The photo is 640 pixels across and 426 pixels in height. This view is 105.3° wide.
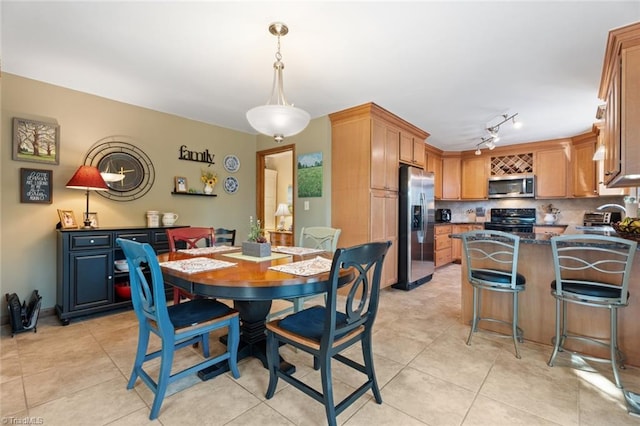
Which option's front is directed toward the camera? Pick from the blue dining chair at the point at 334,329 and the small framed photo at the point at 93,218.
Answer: the small framed photo

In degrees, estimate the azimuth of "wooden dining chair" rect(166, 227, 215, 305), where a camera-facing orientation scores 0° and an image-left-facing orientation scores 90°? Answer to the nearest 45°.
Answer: approximately 315°

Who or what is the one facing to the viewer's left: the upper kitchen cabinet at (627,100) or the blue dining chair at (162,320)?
the upper kitchen cabinet

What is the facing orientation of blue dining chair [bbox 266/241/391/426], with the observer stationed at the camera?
facing away from the viewer and to the left of the viewer

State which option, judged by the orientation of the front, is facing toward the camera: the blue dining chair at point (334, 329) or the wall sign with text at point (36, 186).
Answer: the wall sign with text

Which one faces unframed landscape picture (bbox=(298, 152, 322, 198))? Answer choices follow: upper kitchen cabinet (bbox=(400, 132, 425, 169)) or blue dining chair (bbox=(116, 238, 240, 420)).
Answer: the blue dining chair

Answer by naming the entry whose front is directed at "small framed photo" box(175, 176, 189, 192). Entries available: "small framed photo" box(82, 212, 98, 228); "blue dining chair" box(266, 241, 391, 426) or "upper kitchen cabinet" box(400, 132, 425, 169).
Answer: the blue dining chair

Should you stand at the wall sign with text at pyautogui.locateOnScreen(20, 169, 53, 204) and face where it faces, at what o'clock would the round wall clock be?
The round wall clock is roughly at 9 o'clock from the wall sign with text.

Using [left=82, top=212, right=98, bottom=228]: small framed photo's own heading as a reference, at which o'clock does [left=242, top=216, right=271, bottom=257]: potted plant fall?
The potted plant is roughly at 11 o'clock from the small framed photo.

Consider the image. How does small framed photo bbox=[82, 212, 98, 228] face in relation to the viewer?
toward the camera

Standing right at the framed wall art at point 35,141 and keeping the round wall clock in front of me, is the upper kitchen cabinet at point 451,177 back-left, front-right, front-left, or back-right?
front-right

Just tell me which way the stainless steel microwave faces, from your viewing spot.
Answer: facing the viewer

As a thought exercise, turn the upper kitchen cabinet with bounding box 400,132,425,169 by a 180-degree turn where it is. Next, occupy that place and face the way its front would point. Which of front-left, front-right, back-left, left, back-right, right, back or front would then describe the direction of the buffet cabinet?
left

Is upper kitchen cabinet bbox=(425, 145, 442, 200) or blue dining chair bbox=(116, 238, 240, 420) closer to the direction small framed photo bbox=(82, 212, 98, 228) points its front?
the blue dining chair

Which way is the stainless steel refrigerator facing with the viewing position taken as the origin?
facing the viewer and to the right of the viewer
